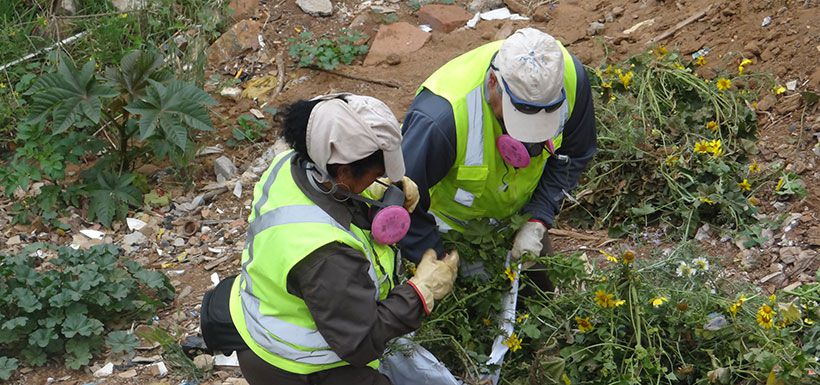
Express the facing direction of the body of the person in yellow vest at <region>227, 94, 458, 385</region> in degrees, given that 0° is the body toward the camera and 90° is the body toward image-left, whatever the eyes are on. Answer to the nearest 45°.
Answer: approximately 270°

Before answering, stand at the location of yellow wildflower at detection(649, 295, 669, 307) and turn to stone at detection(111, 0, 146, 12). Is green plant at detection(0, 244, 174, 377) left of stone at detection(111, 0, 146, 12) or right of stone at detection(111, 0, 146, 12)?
left

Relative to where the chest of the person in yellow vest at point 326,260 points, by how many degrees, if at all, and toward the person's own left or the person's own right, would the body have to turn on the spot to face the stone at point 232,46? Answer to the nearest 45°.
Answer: approximately 90° to the person's own left

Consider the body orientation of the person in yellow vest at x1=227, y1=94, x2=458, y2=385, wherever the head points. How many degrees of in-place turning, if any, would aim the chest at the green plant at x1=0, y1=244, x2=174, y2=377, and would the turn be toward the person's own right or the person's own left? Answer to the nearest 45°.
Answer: approximately 135° to the person's own left

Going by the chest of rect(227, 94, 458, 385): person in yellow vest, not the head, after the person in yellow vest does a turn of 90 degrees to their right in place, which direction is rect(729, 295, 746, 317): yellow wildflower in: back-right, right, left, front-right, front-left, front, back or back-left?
left

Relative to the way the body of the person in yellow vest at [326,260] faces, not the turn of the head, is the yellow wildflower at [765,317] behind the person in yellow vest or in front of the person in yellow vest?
in front

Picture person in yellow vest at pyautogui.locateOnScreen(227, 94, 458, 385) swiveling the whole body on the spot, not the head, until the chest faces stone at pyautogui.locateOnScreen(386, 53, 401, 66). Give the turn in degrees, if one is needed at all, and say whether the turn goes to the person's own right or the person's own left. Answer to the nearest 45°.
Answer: approximately 90° to the person's own left

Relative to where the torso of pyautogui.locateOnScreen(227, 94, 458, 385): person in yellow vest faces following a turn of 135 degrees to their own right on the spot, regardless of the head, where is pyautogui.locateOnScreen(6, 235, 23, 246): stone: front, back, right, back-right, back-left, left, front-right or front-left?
right

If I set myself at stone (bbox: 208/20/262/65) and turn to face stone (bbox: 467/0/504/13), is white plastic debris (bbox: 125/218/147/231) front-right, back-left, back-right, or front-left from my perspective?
back-right

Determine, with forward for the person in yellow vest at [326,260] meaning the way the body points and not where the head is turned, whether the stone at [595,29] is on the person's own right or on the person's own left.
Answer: on the person's own left

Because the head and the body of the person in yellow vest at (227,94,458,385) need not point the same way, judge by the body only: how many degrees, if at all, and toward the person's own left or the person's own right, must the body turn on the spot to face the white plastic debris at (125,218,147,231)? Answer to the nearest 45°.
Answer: approximately 135° to the person's own left

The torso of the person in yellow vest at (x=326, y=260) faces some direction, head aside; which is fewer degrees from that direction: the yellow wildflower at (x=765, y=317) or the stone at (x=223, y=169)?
the yellow wildflower

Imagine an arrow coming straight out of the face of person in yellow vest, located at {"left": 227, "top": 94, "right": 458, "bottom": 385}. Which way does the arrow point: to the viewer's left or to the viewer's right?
to the viewer's right

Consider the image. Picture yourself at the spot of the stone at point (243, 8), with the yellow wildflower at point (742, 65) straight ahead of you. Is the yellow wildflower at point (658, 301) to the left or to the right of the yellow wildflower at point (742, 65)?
right

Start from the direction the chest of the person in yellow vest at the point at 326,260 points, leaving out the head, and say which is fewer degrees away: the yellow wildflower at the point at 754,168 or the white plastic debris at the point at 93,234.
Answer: the yellow wildflower

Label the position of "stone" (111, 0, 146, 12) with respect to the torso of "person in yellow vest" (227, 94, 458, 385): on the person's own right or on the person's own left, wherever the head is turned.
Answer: on the person's own left
